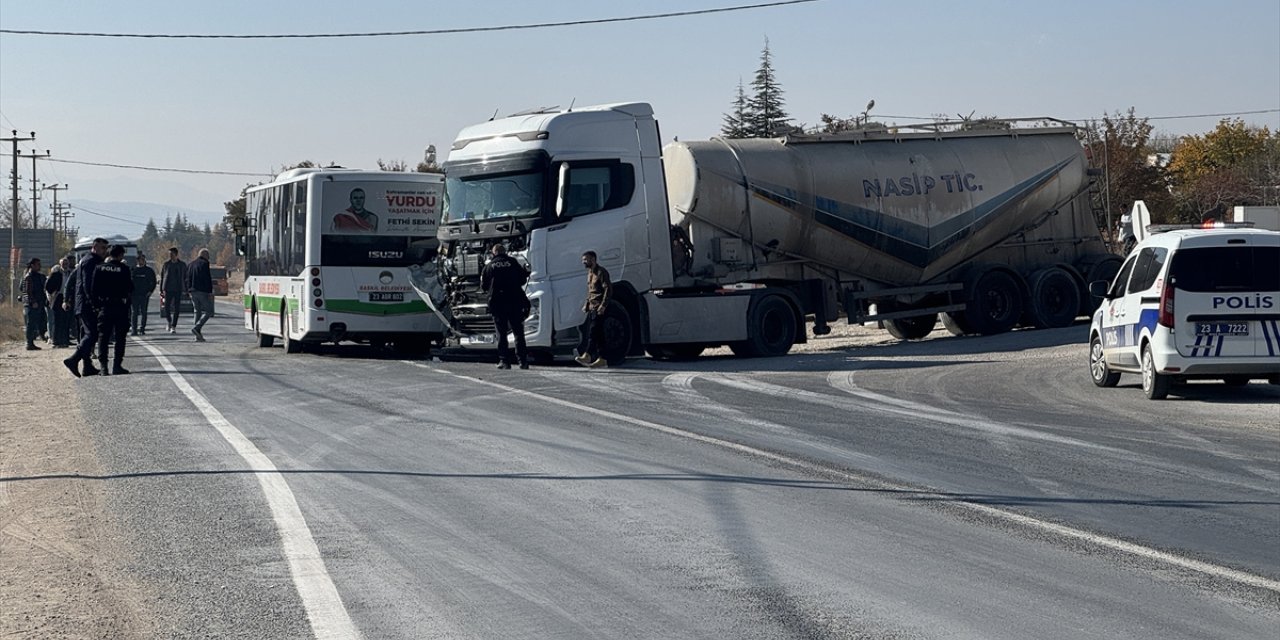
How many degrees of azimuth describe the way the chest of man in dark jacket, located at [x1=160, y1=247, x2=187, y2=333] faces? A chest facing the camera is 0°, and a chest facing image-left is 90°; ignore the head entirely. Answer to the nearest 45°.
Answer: approximately 0°

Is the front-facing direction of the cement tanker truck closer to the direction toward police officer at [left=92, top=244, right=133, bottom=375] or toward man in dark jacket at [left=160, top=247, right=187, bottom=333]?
the police officer

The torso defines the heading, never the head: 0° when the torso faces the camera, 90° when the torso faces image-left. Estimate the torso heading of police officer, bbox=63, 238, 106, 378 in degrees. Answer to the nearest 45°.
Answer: approximately 270°

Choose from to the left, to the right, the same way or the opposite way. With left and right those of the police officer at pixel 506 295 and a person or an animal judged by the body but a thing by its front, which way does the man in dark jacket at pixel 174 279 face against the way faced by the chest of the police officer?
the opposite way

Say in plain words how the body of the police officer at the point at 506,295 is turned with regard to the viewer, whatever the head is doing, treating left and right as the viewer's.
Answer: facing away from the viewer

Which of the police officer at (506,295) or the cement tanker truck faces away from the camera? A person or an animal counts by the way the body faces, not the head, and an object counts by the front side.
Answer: the police officer

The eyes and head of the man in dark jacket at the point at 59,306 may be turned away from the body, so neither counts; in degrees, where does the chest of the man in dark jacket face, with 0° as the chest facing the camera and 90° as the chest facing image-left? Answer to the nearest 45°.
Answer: approximately 270°

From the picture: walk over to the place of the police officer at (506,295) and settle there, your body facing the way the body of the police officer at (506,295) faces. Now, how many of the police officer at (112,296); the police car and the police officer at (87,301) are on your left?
2

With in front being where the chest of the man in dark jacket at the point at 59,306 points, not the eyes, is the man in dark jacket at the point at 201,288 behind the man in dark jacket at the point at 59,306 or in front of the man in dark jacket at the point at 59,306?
in front

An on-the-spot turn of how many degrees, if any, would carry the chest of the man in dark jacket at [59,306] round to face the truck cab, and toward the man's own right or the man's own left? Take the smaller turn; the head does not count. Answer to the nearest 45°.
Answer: approximately 45° to the man's own right

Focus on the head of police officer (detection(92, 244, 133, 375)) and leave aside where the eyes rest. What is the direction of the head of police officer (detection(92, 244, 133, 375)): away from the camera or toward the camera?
away from the camera

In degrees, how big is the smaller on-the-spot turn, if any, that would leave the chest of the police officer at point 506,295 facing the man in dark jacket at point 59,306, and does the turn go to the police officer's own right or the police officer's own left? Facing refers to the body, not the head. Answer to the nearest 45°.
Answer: approximately 45° to the police officer's own left
